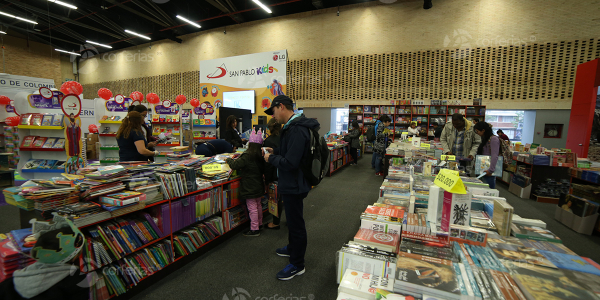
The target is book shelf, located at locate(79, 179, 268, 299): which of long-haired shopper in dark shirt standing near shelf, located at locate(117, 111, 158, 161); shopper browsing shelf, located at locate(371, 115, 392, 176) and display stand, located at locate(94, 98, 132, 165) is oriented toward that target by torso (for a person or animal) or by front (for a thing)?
the display stand

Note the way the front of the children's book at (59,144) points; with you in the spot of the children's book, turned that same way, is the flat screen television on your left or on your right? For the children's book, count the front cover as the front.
on your left

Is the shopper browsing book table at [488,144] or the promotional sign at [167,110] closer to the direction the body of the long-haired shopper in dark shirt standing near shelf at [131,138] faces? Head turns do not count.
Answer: the promotional sign

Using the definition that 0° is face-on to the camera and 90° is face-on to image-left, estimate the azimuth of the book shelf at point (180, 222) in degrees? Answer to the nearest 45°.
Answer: approximately 315°

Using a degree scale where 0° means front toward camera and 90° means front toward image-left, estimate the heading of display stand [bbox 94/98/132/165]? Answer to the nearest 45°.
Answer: approximately 0°

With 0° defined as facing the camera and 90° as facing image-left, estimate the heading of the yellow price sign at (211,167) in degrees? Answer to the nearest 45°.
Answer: approximately 0°

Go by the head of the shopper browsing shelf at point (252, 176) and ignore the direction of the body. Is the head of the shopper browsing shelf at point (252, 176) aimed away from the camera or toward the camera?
away from the camera

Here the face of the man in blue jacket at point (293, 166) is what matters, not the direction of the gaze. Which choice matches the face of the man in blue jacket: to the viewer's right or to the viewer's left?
to the viewer's left

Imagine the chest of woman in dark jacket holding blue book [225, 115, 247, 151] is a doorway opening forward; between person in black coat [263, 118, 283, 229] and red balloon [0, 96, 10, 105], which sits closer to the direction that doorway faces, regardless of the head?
the person in black coat

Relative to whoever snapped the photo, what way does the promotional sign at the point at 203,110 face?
facing the viewer

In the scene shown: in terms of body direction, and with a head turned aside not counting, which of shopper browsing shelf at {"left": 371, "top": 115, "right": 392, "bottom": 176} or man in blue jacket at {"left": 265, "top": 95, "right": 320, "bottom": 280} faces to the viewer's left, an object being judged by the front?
the man in blue jacket
